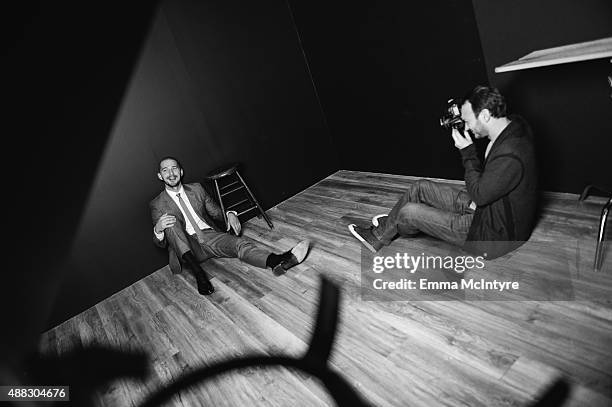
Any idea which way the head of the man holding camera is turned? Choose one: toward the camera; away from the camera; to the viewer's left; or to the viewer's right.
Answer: to the viewer's left

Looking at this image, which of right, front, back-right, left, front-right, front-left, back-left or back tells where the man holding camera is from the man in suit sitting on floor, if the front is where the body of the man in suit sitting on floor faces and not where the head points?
front

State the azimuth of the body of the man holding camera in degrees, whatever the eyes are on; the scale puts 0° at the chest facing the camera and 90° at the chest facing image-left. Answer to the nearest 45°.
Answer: approximately 90°

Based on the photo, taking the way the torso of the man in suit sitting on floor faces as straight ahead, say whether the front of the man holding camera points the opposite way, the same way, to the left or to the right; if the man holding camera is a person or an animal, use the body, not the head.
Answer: the opposite way

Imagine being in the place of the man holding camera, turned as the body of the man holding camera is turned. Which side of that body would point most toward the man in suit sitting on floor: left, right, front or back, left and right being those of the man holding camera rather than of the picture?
front

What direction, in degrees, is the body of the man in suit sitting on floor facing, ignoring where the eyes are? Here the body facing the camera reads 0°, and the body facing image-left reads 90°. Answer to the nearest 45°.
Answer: approximately 315°

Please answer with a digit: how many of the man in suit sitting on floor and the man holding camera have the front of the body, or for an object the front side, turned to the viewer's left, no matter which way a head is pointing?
1

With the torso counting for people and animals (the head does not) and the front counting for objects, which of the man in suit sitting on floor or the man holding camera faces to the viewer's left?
the man holding camera
